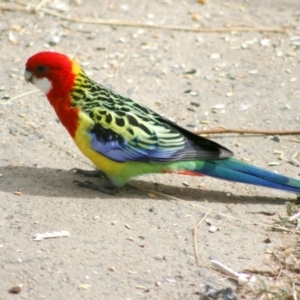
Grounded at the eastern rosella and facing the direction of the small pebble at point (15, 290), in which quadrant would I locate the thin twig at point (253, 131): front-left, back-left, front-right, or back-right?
back-left

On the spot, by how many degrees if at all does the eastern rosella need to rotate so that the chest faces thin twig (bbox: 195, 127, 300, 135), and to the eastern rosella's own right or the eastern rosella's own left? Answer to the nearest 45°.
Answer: approximately 135° to the eastern rosella's own right

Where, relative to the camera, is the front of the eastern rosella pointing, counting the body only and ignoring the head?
to the viewer's left

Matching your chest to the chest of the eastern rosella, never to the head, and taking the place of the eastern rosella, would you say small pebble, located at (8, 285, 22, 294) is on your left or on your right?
on your left

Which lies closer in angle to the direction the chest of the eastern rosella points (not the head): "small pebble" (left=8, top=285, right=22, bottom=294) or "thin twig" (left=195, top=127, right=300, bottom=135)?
the small pebble
